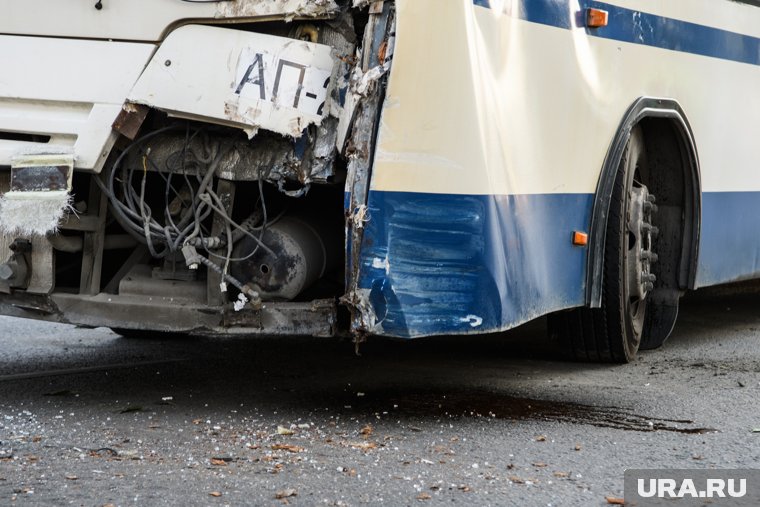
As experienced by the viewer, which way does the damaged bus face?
facing the viewer and to the left of the viewer
